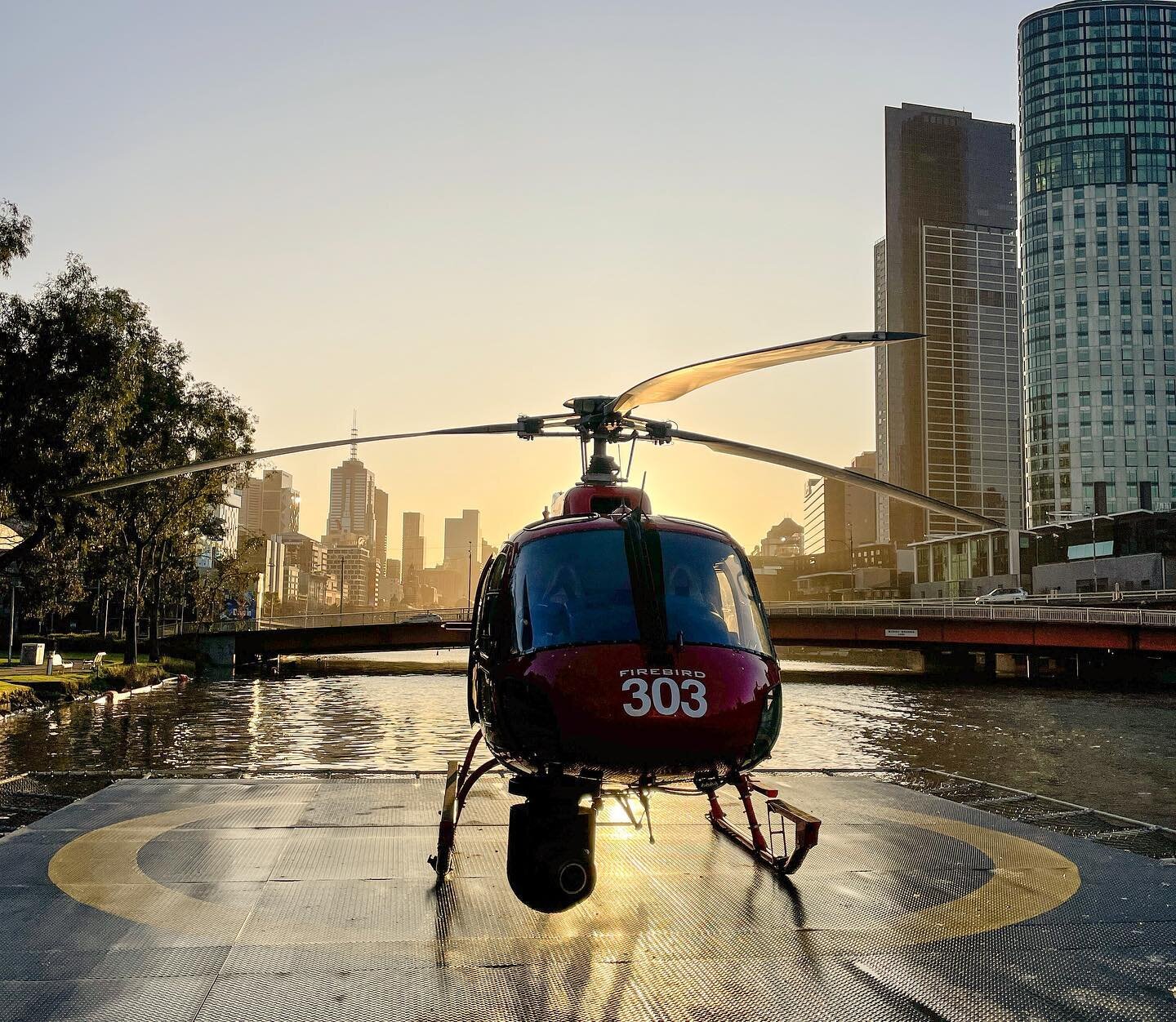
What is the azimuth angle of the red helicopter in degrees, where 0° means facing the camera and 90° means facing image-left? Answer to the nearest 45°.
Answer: approximately 0°
